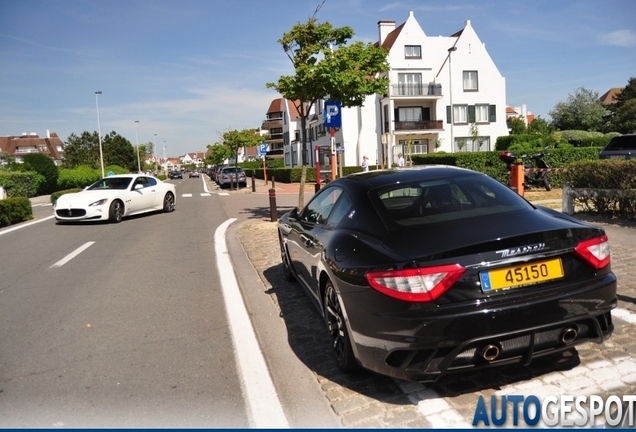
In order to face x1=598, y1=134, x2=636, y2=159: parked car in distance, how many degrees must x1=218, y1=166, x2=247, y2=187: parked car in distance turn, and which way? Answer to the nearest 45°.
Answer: approximately 135° to its right

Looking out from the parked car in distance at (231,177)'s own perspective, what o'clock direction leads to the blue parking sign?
The blue parking sign is roughly at 6 o'clock from the parked car in distance.

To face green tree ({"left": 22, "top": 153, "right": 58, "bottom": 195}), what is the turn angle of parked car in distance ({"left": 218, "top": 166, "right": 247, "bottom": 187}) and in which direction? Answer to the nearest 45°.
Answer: approximately 90° to its left

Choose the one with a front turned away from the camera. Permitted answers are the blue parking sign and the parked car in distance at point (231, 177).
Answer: the parked car in distance

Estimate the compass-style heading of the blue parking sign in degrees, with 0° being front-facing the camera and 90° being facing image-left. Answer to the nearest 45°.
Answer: approximately 0°

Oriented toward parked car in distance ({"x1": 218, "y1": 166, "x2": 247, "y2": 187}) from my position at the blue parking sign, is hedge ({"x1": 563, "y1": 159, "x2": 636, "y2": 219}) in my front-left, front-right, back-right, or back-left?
back-right

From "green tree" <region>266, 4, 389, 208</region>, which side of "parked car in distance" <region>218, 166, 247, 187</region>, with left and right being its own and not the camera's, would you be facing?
back

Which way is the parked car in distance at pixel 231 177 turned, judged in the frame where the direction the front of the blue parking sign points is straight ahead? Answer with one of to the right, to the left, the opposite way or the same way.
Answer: the opposite way

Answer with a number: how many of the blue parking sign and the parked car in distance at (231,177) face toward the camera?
1

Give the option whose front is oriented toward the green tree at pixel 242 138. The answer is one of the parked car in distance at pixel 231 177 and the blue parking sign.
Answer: the parked car in distance

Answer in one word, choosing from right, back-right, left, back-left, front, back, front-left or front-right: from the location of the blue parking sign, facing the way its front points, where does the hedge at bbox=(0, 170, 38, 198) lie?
back-right

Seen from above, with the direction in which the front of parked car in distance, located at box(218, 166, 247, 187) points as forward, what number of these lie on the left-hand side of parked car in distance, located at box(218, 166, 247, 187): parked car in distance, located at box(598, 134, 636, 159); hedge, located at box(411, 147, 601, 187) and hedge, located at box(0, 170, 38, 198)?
1

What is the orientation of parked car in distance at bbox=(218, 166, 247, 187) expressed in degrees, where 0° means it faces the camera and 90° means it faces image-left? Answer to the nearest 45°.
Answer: approximately 180°
